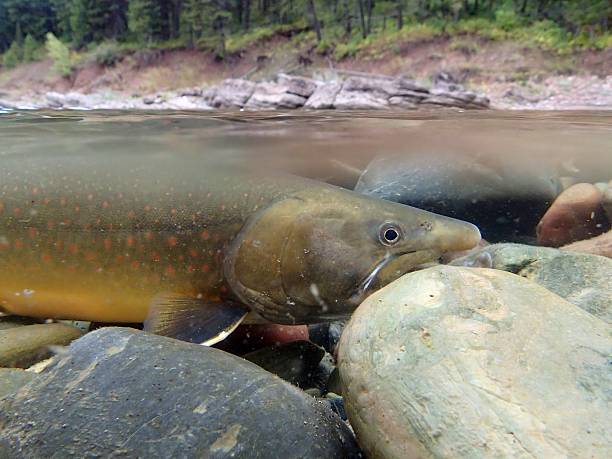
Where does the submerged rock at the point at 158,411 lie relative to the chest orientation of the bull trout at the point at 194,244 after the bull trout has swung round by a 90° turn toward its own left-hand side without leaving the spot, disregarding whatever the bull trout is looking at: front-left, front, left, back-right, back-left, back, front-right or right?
back

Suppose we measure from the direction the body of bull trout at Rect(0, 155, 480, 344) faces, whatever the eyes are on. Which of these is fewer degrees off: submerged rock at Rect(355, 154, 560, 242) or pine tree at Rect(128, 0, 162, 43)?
the submerged rock

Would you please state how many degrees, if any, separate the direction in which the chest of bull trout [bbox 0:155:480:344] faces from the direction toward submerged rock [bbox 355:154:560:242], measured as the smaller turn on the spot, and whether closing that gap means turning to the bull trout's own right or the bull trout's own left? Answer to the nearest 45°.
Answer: approximately 45° to the bull trout's own left

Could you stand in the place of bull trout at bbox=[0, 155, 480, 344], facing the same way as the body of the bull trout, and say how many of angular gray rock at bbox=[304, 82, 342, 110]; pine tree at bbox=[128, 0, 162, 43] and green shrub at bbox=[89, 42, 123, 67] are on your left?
3

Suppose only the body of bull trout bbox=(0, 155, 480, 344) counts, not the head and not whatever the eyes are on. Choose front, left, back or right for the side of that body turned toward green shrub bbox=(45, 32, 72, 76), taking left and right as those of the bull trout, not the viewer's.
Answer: left

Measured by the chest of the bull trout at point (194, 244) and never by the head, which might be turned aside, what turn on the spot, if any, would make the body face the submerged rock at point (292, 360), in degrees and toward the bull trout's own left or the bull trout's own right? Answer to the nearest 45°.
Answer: approximately 45° to the bull trout's own right

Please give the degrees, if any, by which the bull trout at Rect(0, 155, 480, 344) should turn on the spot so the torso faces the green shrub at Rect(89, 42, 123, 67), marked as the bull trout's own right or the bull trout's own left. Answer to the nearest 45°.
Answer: approximately 90° to the bull trout's own left

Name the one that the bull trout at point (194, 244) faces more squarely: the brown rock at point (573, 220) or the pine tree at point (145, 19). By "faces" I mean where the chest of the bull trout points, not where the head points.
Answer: the brown rock

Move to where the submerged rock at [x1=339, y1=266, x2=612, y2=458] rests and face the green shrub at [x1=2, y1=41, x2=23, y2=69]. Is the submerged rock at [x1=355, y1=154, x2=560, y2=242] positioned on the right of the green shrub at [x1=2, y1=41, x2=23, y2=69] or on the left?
right

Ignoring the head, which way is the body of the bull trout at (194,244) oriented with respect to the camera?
to the viewer's right

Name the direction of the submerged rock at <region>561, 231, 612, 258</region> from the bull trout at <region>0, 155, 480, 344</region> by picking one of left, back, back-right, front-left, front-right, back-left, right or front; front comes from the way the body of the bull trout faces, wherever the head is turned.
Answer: front

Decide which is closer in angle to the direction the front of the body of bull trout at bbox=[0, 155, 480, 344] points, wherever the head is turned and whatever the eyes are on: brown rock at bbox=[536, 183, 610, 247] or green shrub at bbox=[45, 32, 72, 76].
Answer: the brown rock

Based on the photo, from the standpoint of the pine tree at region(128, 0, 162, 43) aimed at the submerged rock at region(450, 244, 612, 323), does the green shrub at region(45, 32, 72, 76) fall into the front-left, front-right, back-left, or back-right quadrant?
back-right

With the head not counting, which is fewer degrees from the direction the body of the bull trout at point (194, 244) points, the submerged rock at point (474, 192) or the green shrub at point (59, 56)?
the submerged rock

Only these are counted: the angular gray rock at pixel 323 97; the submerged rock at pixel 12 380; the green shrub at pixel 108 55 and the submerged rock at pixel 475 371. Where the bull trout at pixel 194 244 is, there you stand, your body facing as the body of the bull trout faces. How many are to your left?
2

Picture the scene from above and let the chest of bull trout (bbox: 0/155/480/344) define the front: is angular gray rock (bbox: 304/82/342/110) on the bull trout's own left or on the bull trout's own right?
on the bull trout's own left

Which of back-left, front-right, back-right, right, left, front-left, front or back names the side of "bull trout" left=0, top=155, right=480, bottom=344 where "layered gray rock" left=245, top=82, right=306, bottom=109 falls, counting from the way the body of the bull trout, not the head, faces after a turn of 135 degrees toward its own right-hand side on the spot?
back-right
